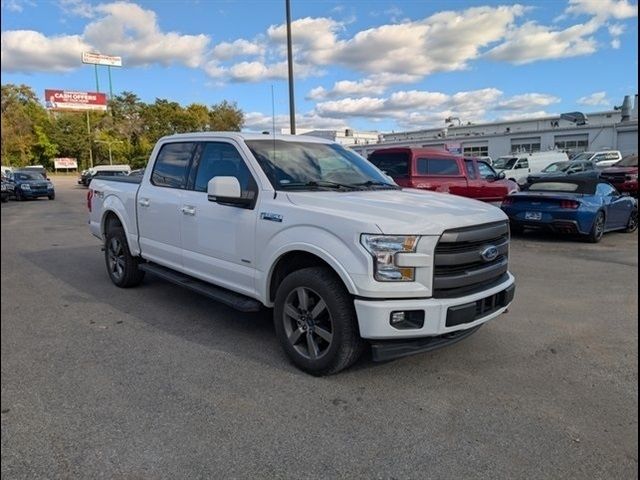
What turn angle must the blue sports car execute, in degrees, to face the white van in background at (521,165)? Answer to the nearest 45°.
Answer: approximately 45° to its left

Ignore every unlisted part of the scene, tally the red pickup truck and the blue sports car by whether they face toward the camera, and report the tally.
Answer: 0

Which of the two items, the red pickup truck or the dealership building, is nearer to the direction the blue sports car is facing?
the dealership building

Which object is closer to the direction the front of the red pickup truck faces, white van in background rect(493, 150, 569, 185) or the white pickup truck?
the white van in background

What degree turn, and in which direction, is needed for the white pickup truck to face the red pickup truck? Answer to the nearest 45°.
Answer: approximately 135° to its left

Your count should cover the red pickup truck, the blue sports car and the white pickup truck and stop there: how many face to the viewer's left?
0

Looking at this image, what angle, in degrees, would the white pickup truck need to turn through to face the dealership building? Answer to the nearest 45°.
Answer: approximately 90° to its left

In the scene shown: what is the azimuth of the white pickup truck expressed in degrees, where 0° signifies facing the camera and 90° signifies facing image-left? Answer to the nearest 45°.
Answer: approximately 315°

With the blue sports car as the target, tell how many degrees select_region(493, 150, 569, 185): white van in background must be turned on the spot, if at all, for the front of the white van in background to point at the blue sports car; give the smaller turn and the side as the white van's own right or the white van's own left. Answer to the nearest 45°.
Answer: approximately 45° to the white van's own left

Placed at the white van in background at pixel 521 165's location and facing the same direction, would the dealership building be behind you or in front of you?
behind

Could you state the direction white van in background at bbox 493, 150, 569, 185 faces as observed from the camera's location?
facing the viewer and to the left of the viewer

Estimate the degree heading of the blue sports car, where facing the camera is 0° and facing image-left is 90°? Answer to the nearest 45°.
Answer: approximately 225°

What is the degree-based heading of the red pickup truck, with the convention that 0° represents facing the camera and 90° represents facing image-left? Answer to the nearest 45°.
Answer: approximately 225°

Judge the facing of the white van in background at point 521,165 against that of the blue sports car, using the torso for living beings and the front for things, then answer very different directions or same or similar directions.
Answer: very different directions

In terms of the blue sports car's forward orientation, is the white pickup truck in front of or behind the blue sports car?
behind
